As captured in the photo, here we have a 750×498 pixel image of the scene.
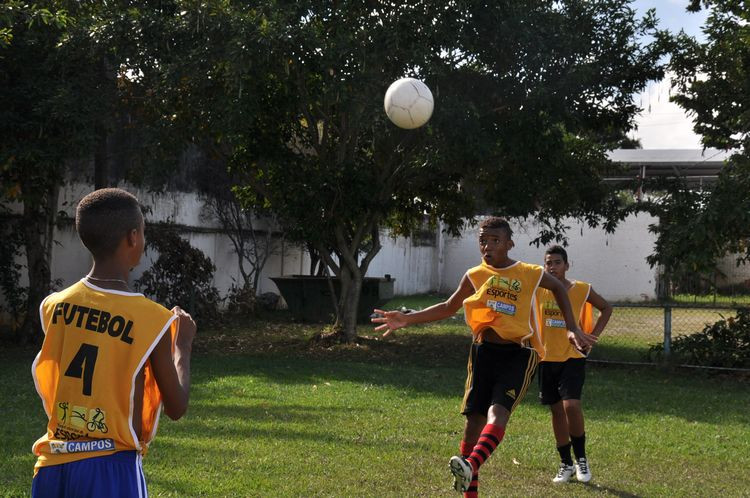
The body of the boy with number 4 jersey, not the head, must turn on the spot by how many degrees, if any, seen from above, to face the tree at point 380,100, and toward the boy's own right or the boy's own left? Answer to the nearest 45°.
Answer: approximately 45° to the boy's own left

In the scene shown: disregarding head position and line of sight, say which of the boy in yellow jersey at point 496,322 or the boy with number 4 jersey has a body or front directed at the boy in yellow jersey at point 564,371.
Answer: the boy with number 4 jersey

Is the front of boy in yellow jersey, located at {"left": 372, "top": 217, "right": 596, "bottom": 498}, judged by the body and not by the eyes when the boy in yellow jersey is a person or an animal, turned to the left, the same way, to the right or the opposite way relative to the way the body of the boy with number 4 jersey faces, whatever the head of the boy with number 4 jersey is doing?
the opposite way

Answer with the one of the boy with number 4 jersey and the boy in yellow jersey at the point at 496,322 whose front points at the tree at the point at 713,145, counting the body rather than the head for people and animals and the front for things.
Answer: the boy with number 4 jersey

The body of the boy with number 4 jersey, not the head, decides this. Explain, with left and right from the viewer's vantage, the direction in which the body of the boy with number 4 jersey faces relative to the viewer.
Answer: facing away from the viewer and to the right of the viewer

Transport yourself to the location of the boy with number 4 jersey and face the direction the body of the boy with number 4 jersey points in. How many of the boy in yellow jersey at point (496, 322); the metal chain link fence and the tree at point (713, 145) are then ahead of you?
3

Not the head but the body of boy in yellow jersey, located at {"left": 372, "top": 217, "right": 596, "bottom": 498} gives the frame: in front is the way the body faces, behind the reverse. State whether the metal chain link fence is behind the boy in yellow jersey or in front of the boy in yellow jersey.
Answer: behind

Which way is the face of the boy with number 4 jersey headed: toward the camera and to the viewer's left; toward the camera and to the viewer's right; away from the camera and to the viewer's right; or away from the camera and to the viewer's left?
away from the camera and to the viewer's right

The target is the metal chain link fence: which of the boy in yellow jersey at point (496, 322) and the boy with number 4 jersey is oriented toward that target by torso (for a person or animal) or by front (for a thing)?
the boy with number 4 jersey

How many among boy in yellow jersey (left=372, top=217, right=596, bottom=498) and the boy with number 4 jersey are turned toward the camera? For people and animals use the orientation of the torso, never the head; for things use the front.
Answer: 1

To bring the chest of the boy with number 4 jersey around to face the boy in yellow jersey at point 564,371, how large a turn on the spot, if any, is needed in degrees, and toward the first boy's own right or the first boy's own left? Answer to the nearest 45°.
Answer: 0° — they already face them
